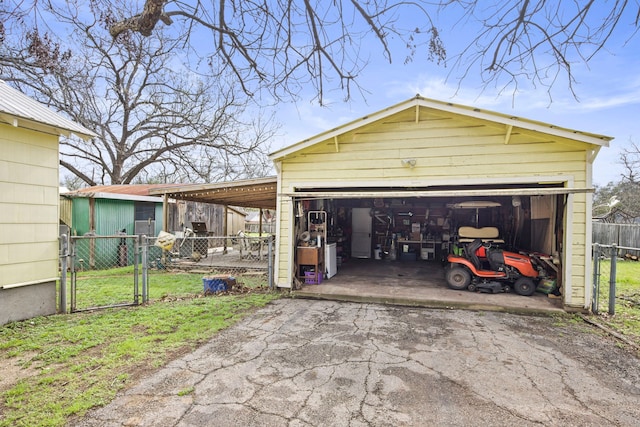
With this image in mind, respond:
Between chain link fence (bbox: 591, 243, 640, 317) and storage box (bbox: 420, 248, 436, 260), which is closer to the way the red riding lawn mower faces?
the chain link fence

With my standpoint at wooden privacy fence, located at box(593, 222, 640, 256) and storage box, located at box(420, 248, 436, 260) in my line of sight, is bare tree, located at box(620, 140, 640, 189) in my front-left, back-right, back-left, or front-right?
back-right

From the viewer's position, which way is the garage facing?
facing the viewer

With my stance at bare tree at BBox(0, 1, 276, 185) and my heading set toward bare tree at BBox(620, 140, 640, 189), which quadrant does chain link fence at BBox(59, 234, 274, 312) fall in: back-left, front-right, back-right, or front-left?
front-right

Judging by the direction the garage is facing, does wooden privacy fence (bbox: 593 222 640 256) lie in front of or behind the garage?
behind

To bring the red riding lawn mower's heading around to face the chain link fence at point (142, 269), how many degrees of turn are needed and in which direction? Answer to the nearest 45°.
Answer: approximately 135° to its right

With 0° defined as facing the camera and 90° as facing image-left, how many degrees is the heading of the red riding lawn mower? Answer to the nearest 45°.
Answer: approximately 315°

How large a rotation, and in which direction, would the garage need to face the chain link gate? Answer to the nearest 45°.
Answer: approximately 90° to its right
